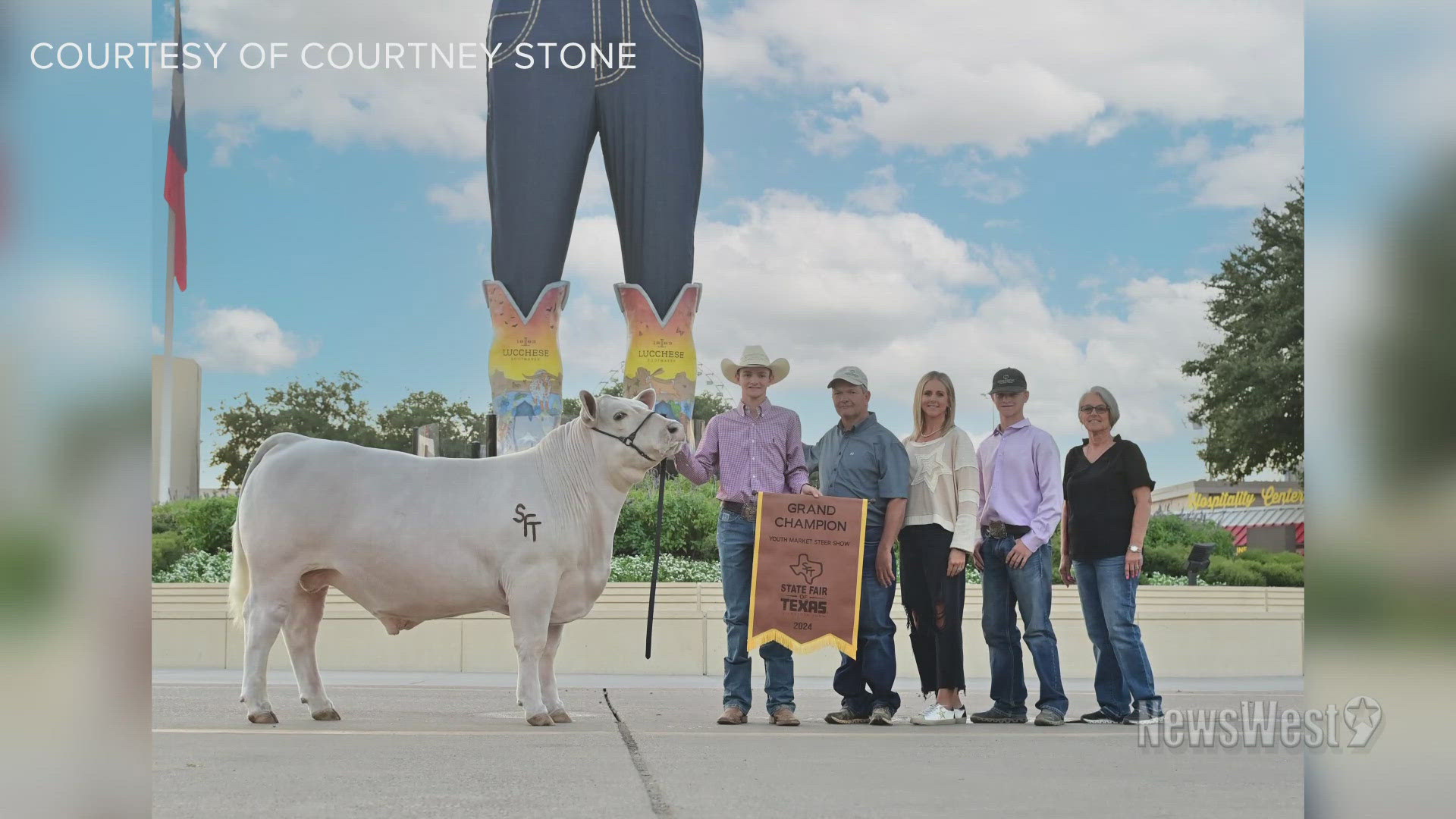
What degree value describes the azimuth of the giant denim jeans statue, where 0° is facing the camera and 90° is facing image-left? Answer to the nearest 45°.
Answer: approximately 0°

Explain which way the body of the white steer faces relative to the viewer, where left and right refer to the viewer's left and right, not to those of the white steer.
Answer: facing to the right of the viewer

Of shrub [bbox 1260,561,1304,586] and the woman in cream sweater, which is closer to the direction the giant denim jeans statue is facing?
the woman in cream sweater

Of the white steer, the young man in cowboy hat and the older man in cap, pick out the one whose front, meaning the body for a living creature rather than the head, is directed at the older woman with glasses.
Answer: the white steer

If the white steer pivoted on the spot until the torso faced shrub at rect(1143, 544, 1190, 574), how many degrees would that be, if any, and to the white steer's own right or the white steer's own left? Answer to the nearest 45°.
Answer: approximately 45° to the white steer's own left

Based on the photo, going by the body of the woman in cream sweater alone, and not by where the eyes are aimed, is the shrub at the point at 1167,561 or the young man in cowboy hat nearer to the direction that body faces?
the young man in cowboy hat

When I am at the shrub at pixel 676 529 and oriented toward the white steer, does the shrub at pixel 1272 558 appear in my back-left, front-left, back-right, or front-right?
back-left
